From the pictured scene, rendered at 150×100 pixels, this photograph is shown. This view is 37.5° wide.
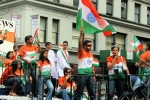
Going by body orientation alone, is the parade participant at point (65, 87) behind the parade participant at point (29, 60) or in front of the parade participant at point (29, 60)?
in front

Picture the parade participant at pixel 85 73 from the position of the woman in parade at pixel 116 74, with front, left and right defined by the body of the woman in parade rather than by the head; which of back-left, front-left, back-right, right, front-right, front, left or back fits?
front-right

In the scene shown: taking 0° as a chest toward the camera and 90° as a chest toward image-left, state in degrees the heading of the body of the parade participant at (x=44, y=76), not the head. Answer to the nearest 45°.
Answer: approximately 315°

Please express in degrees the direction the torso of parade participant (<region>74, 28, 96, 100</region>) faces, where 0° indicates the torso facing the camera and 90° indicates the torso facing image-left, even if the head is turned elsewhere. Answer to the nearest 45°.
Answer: approximately 315°

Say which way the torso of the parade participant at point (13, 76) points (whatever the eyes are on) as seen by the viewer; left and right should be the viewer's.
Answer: facing the viewer and to the right of the viewer
